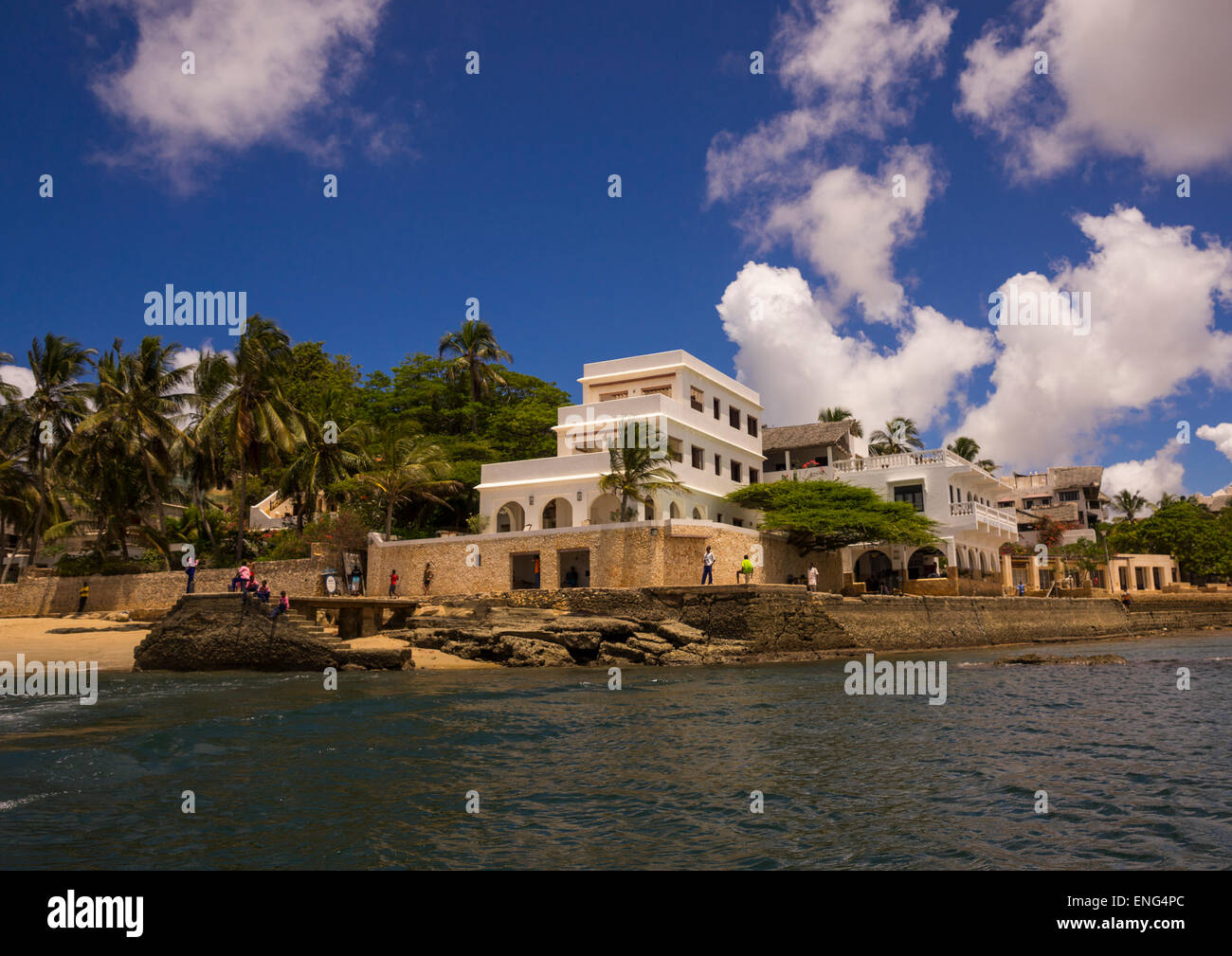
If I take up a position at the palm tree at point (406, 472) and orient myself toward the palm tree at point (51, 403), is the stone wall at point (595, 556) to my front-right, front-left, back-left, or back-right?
back-left

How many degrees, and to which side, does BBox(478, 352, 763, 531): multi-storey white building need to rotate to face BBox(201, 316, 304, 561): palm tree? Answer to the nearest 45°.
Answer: approximately 45° to its right

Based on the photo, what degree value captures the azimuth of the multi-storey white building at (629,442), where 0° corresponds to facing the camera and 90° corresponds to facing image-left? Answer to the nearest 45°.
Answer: approximately 45°

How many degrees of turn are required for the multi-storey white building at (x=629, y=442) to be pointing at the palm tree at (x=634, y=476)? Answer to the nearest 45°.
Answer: approximately 45° to its left

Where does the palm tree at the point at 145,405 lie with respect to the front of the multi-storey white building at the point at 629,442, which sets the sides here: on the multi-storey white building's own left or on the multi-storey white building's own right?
on the multi-storey white building's own right

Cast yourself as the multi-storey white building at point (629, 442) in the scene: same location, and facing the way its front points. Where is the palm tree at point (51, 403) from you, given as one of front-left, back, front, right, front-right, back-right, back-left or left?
front-right

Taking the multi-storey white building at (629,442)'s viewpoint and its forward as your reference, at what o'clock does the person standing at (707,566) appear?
The person standing is roughly at 10 o'clock from the multi-storey white building.
